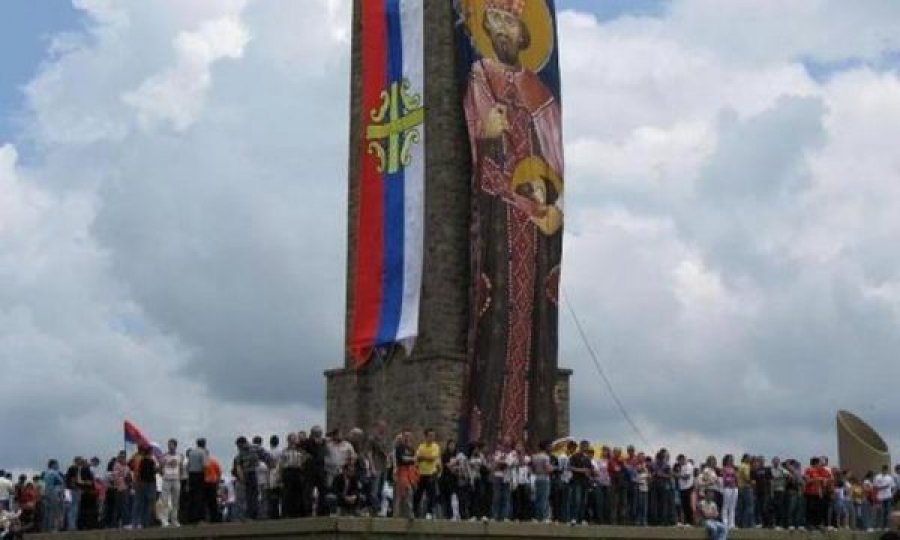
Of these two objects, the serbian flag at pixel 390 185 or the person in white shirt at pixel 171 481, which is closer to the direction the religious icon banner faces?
the person in white shirt

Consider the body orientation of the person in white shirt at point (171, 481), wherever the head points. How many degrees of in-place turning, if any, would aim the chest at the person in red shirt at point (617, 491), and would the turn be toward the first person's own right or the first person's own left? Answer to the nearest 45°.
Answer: approximately 90° to the first person's own left

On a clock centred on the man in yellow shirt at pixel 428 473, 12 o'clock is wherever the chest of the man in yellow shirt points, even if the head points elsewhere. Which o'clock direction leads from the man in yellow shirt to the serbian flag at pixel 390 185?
The serbian flag is roughly at 6 o'clock from the man in yellow shirt.

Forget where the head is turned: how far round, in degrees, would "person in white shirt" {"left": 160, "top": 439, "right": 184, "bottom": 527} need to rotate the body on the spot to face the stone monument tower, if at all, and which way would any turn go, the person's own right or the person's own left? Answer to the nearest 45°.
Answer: approximately 135° to the person's own left

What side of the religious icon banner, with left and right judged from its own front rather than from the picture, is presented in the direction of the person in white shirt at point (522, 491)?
front

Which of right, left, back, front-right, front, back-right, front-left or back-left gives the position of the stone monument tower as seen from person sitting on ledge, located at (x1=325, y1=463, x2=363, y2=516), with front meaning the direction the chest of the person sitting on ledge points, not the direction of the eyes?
back
